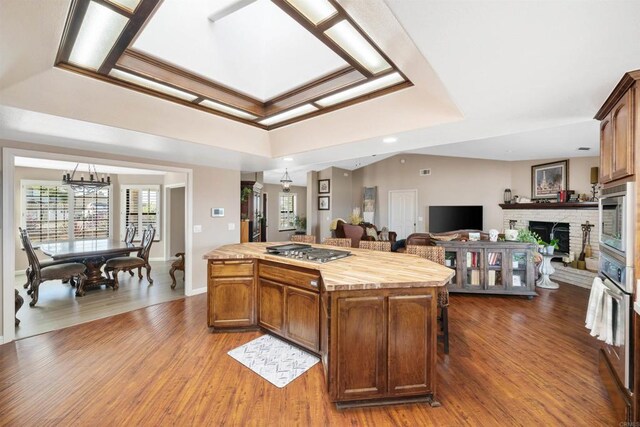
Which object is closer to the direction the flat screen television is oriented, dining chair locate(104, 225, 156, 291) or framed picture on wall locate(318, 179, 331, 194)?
the dining chair

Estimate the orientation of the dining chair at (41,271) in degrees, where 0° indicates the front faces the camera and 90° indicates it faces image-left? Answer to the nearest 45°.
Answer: approximately 225°

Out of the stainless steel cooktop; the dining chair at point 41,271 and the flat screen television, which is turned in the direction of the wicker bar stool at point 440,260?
the flat screen television

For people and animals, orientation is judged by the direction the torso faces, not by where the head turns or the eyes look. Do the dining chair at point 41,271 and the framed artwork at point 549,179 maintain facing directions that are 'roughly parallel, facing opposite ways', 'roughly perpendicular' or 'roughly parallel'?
roughly perpendicular

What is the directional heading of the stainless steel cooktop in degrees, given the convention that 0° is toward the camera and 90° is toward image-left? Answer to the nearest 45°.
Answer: approximately 45°

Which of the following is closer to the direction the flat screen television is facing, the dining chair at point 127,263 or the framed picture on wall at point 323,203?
the dining chair

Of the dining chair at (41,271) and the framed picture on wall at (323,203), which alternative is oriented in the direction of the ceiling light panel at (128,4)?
the framed picture on wall

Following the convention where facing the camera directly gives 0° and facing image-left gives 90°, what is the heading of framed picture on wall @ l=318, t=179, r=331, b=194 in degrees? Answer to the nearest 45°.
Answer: approximately 0°

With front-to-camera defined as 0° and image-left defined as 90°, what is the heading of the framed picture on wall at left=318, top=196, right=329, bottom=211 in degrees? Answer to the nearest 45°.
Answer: approximately 0°
